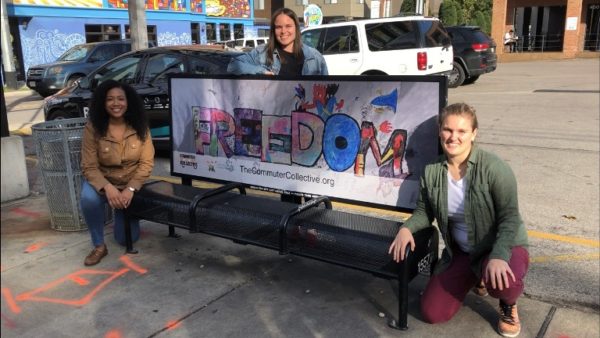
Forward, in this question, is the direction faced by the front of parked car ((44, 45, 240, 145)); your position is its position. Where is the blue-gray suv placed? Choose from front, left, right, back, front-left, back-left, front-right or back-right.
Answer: right

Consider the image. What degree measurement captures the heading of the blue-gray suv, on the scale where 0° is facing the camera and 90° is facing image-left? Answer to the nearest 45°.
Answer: approximately 45°

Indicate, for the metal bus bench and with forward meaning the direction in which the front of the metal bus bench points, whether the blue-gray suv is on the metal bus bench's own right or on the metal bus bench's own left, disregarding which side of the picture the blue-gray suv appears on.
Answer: on the metal bus bench's own right

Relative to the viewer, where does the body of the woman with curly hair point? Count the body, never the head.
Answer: toward the camera

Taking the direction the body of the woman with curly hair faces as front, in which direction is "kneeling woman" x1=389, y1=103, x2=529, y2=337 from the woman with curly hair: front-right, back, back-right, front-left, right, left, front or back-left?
front-left

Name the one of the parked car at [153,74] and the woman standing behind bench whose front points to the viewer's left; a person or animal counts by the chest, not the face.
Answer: the parked car

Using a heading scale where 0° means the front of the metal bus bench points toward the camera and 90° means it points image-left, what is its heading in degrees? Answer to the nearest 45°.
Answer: approximately 45°

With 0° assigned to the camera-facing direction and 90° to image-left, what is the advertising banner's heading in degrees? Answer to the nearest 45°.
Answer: approximately 45°

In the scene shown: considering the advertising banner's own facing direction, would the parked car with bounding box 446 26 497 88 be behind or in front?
behind

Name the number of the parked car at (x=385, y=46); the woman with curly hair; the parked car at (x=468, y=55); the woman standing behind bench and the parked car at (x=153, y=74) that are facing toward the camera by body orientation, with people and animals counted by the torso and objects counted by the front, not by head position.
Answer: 2

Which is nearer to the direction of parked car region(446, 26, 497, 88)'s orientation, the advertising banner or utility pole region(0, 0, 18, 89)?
the utility pole

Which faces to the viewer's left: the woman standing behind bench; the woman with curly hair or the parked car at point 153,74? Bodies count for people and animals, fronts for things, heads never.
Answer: the parked car

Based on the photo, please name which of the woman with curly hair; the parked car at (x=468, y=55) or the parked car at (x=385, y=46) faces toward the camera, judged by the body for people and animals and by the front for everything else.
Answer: the woman with curly hair

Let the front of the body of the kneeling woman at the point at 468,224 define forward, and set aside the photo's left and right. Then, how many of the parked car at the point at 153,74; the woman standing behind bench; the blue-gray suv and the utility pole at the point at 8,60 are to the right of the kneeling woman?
4

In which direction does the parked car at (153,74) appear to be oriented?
to the viewer's left

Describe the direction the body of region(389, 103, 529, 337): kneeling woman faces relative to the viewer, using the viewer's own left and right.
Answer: facing the viewer and to the left of the viewer
